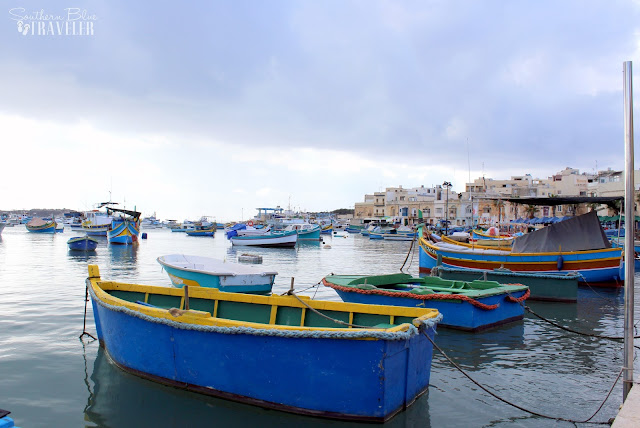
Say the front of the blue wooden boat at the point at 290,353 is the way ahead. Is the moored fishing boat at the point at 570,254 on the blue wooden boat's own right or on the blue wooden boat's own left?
on the blue wooden boat's own right

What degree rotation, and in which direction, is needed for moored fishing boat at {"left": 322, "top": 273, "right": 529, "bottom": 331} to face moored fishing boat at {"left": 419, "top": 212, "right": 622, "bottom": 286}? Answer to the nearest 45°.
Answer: approximately 90° to its right

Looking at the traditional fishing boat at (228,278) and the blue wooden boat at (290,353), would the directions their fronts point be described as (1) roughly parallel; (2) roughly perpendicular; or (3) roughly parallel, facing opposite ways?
roughly parallel

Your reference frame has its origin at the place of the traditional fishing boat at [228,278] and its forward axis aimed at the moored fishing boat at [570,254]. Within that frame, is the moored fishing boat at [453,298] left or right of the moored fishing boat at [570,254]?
right

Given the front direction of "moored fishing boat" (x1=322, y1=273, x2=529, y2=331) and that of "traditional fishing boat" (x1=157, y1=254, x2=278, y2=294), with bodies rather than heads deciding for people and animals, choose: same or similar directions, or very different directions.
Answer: same or similar directions

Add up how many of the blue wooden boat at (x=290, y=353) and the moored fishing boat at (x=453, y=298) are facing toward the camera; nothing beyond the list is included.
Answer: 0

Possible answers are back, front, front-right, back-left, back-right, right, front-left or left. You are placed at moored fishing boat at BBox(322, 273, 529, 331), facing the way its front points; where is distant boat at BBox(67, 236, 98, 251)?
front

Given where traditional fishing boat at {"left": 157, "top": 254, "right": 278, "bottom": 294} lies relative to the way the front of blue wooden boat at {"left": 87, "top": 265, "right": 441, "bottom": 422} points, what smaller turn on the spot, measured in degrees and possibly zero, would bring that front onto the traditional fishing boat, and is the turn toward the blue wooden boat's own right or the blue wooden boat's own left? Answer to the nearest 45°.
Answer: approximately 45° to the blue wooden boat's own right

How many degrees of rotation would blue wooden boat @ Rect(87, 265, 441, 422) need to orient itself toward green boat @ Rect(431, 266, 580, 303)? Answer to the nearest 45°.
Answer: approximately 90° to its right

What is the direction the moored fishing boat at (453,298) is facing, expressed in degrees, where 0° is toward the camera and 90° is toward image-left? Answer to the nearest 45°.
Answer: approximately 135°

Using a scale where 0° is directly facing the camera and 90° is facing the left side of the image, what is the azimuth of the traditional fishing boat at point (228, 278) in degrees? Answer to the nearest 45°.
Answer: approximately 135°

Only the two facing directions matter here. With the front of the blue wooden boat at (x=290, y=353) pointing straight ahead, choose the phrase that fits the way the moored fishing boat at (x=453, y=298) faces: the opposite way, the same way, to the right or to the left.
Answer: the same way

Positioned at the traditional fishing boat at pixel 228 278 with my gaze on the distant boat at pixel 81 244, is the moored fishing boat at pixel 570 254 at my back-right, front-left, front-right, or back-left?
back-right

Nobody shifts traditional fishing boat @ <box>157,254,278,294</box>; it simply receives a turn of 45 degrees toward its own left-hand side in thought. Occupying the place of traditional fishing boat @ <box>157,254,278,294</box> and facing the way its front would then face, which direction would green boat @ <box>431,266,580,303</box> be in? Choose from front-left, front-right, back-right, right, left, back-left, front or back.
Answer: back

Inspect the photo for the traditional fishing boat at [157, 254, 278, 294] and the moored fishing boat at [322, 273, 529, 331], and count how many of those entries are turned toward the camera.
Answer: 0

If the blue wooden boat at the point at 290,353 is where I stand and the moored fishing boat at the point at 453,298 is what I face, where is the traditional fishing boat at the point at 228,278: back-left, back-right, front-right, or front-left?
front-left

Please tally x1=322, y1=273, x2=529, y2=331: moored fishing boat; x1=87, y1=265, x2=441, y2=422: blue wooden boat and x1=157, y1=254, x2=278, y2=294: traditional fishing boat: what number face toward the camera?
0

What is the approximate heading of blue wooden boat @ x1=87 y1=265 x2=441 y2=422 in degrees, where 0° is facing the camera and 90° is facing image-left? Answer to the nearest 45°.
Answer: approximately 135°

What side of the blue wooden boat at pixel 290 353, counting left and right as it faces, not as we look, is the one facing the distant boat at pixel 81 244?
front
